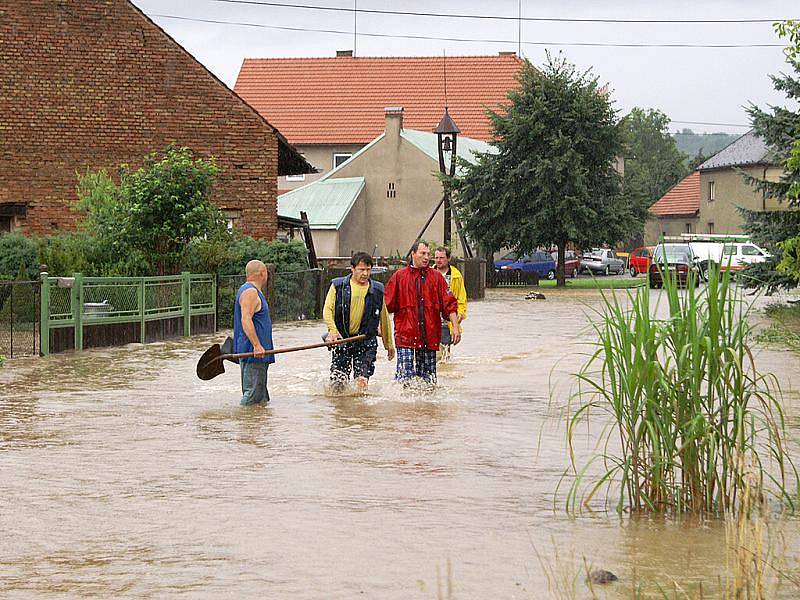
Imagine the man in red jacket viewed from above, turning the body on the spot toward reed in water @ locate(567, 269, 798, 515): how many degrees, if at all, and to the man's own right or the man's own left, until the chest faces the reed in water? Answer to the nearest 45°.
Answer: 0° — they already face it

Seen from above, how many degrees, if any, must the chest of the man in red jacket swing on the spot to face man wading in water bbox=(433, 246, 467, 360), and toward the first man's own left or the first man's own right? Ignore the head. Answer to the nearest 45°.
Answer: approximately 180°

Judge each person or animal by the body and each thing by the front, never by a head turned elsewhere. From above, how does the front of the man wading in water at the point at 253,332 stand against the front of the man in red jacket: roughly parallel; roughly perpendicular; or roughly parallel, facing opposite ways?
roughly perpendicular

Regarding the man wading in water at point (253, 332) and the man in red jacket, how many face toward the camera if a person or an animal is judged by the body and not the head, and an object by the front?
1

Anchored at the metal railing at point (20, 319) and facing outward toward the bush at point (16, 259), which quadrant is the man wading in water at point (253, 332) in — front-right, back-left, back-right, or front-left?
back-right

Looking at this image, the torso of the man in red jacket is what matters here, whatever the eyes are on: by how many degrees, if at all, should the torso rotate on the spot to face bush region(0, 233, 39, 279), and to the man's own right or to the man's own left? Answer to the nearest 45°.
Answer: approximately 135° to the man's own right

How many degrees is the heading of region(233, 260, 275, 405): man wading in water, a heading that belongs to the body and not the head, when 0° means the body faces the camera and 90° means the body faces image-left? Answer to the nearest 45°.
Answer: approximately 270°

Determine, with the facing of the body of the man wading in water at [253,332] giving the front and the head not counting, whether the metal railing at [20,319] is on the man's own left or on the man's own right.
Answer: on the man's own left

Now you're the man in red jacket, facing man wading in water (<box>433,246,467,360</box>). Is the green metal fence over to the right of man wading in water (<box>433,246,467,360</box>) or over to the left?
left

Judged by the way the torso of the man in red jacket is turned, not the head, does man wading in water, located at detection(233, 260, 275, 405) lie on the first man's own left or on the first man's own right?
on the first man's own right

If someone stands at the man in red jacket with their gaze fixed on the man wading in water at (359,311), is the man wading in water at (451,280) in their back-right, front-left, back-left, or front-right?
back-right

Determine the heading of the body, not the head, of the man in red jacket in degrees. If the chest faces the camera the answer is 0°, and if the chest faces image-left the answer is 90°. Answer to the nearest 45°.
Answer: approximately 0°

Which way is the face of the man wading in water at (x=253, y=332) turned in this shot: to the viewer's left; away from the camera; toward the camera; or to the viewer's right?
to the viewer's right
